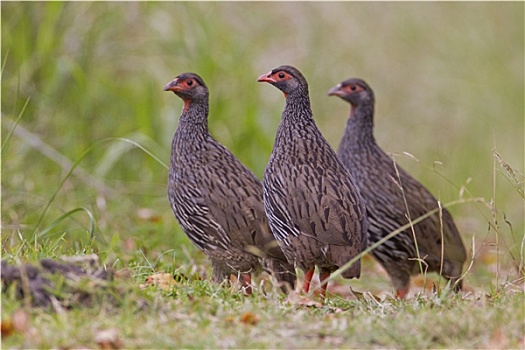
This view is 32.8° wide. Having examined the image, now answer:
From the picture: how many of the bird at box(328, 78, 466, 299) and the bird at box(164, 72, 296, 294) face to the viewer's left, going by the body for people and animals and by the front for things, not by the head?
2

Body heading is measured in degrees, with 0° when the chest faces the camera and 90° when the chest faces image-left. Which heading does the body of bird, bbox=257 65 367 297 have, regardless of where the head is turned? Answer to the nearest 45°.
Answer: approximately 90°

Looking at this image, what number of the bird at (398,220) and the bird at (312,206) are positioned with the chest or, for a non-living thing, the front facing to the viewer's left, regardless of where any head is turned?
2

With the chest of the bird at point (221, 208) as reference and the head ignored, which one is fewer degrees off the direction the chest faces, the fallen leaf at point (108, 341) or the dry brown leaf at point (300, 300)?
the fallen leaf

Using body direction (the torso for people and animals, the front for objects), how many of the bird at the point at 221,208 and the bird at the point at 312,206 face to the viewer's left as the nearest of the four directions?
2

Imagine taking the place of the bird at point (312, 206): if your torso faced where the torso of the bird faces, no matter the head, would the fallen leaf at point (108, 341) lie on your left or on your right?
on your left

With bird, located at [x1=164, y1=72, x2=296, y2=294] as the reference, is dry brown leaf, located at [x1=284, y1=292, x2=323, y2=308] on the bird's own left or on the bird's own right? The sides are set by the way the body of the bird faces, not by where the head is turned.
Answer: on the bird's own left

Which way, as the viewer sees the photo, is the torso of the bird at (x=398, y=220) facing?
to the viewer's left

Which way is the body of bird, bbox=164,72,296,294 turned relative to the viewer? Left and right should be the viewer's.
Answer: facing to the left of the viewer
